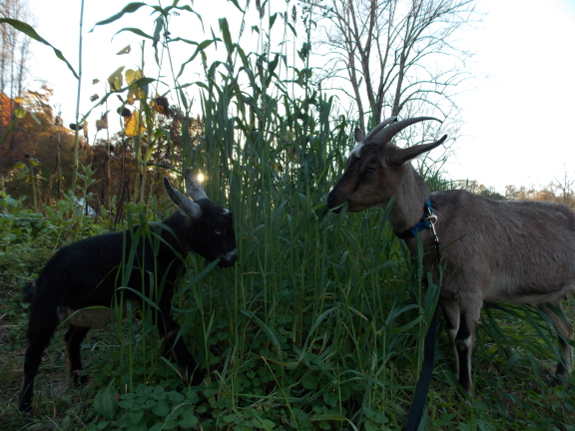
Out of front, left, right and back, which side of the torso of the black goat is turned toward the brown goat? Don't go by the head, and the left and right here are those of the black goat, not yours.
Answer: front

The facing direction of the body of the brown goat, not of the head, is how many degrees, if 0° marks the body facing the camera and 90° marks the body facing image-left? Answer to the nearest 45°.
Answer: approximately 90°

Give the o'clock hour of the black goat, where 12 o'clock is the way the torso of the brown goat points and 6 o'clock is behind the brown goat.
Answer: The black goat is roughly at 11 o'clock from the brown goat.

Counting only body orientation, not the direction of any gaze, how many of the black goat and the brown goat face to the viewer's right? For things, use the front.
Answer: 1

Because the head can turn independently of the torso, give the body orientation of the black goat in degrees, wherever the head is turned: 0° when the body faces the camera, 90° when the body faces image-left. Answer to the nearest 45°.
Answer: approximately 270°

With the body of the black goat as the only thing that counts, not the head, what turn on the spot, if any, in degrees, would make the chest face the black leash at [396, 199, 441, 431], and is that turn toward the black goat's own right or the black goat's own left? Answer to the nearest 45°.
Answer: approximately 45° to the black goat's own right
